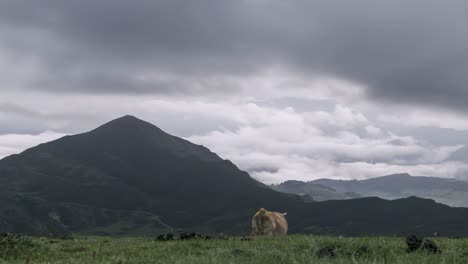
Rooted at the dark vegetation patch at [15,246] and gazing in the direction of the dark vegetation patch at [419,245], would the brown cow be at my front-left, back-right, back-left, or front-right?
front-left

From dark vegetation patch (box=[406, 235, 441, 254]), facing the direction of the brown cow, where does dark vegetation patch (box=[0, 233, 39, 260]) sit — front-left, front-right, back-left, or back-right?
front-left

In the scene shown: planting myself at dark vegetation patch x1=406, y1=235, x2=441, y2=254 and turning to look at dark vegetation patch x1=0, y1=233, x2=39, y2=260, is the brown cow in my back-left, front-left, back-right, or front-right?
front-right
